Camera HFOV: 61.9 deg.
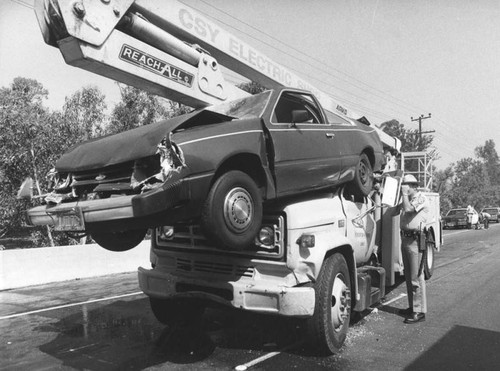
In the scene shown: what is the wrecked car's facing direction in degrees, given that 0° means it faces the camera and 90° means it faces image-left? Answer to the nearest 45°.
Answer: approximately 45°

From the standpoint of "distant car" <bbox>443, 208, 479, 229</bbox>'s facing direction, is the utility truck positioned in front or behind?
in front

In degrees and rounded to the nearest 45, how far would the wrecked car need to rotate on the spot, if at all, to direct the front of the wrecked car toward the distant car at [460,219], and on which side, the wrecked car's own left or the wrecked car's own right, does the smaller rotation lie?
approximately 180°

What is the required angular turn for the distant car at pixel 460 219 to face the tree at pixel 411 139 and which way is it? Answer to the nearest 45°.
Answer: approximately 135° to its right

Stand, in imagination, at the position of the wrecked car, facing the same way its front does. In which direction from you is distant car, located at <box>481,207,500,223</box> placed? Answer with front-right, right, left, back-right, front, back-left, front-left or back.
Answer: back

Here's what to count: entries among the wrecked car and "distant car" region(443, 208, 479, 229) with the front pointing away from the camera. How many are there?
0

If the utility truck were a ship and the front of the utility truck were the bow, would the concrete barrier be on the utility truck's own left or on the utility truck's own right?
on the utility truck's own right

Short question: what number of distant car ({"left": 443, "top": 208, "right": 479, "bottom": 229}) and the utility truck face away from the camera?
0

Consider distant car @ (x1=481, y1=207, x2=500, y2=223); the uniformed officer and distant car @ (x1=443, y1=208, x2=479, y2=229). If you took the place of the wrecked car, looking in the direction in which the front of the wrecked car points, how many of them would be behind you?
3

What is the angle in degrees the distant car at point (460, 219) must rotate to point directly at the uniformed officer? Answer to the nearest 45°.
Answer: approximately 45° to its left
